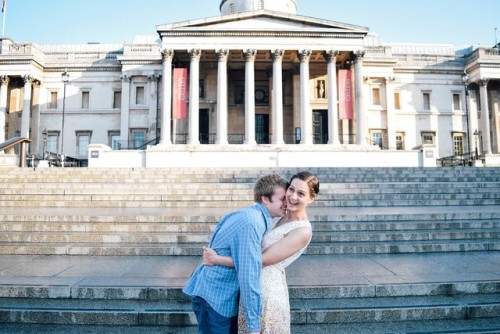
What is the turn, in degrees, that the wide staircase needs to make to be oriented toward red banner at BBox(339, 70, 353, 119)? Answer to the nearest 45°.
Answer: approximately 180°

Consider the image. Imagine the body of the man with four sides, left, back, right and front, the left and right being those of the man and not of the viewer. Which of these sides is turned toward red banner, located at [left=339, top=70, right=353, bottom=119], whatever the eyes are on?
left

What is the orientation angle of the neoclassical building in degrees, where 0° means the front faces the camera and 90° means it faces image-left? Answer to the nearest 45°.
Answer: approximately 0°

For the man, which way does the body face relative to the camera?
to the viewer's right

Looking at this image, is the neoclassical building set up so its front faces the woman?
yes

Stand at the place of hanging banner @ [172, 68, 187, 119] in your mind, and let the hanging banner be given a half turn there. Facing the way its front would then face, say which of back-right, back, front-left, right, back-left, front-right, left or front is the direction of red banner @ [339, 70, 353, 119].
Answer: right

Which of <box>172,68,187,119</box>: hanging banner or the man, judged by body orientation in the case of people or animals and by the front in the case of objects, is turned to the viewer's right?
the man

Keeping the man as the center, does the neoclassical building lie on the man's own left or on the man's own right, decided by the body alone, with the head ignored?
on the man's own left
